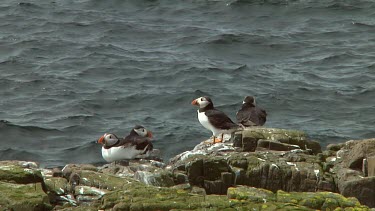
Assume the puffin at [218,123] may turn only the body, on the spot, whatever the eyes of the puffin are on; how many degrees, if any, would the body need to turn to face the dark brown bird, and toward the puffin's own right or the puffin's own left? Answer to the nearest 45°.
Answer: approximately 135° to the puffin's own right

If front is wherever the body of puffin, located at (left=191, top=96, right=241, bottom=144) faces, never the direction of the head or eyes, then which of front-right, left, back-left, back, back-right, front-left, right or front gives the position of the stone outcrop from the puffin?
back-left

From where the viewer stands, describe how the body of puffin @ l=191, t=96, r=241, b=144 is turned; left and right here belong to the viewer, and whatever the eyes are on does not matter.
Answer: facing to the left of the viewer
